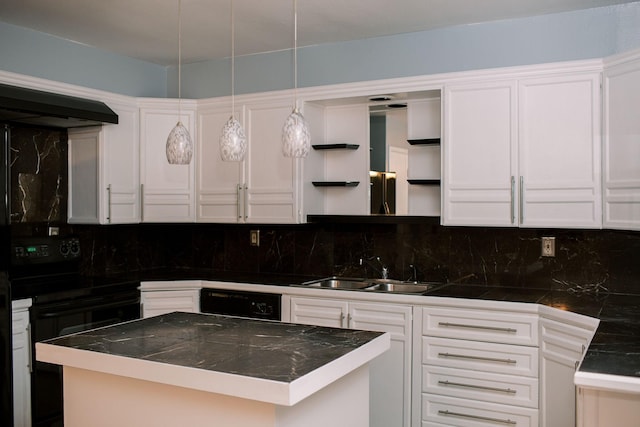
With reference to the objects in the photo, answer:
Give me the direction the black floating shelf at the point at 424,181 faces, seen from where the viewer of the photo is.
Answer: facing the viewer

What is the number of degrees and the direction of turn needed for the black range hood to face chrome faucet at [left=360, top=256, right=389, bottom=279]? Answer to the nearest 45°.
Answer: approximately 45° to its left

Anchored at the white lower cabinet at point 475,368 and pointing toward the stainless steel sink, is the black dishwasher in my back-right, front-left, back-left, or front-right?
front-left

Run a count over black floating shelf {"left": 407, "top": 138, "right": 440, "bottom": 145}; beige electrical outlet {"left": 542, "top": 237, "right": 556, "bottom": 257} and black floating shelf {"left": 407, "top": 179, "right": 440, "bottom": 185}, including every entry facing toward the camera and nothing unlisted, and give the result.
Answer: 3

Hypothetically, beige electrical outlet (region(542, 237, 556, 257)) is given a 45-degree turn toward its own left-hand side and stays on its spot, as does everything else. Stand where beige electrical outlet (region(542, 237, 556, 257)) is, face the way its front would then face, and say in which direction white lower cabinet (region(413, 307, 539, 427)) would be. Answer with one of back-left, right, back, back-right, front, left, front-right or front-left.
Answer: right

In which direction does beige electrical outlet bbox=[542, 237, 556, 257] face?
toward the camera

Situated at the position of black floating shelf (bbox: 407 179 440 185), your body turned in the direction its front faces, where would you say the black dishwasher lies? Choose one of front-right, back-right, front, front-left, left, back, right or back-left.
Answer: right

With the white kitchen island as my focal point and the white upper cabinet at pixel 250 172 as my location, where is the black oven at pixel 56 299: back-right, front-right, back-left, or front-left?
front-right

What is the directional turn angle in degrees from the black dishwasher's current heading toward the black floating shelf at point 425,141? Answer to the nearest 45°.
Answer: approximately 135° to its left

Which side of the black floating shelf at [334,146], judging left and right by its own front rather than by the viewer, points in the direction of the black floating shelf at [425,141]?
left

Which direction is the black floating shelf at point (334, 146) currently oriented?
toward the camera

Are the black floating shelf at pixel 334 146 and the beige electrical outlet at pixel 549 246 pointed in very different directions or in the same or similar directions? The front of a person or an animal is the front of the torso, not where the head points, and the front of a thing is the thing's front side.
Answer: same or similar directions

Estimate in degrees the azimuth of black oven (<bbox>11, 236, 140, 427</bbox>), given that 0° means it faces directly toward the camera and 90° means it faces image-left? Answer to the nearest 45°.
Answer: approximately 315°

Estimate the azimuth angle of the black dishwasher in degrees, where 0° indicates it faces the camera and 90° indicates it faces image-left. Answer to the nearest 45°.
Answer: approximately 45°
